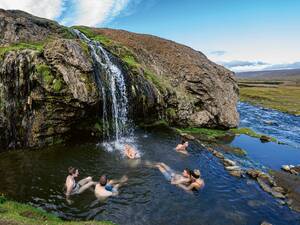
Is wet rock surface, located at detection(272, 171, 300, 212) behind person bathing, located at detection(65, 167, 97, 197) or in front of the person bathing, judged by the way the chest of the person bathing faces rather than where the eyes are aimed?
in front

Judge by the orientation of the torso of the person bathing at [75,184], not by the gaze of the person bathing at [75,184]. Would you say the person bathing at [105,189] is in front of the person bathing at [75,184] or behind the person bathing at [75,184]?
in front

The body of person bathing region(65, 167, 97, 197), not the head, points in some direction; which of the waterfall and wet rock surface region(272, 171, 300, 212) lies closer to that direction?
the wet rock surface

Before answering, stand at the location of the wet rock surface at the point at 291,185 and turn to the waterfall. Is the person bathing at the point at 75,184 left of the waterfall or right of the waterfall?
left
